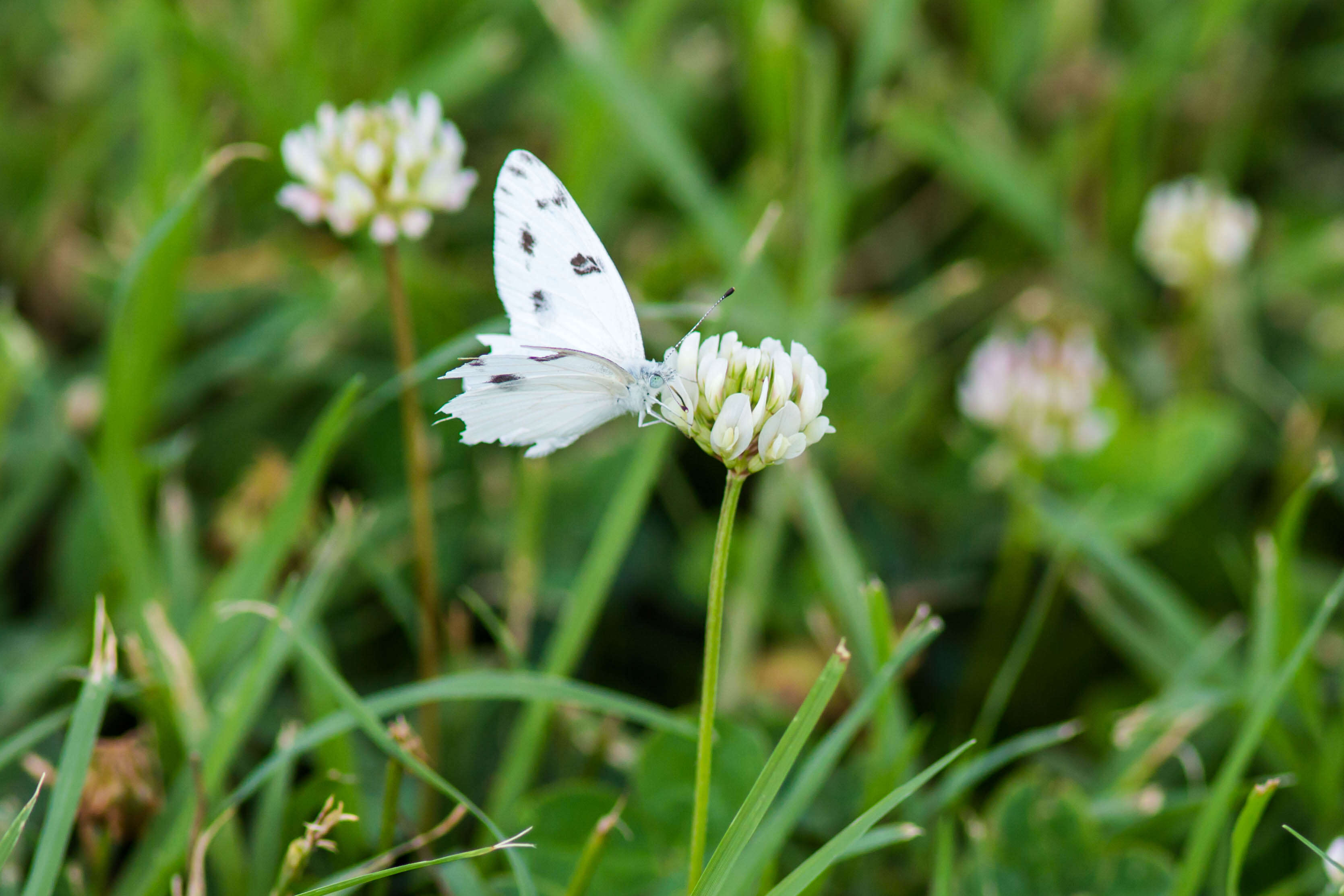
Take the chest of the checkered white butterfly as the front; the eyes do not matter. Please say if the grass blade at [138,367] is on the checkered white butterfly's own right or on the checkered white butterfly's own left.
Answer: on the checkered white butterfly's own left

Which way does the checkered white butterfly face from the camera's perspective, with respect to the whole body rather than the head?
to the viewer's right
